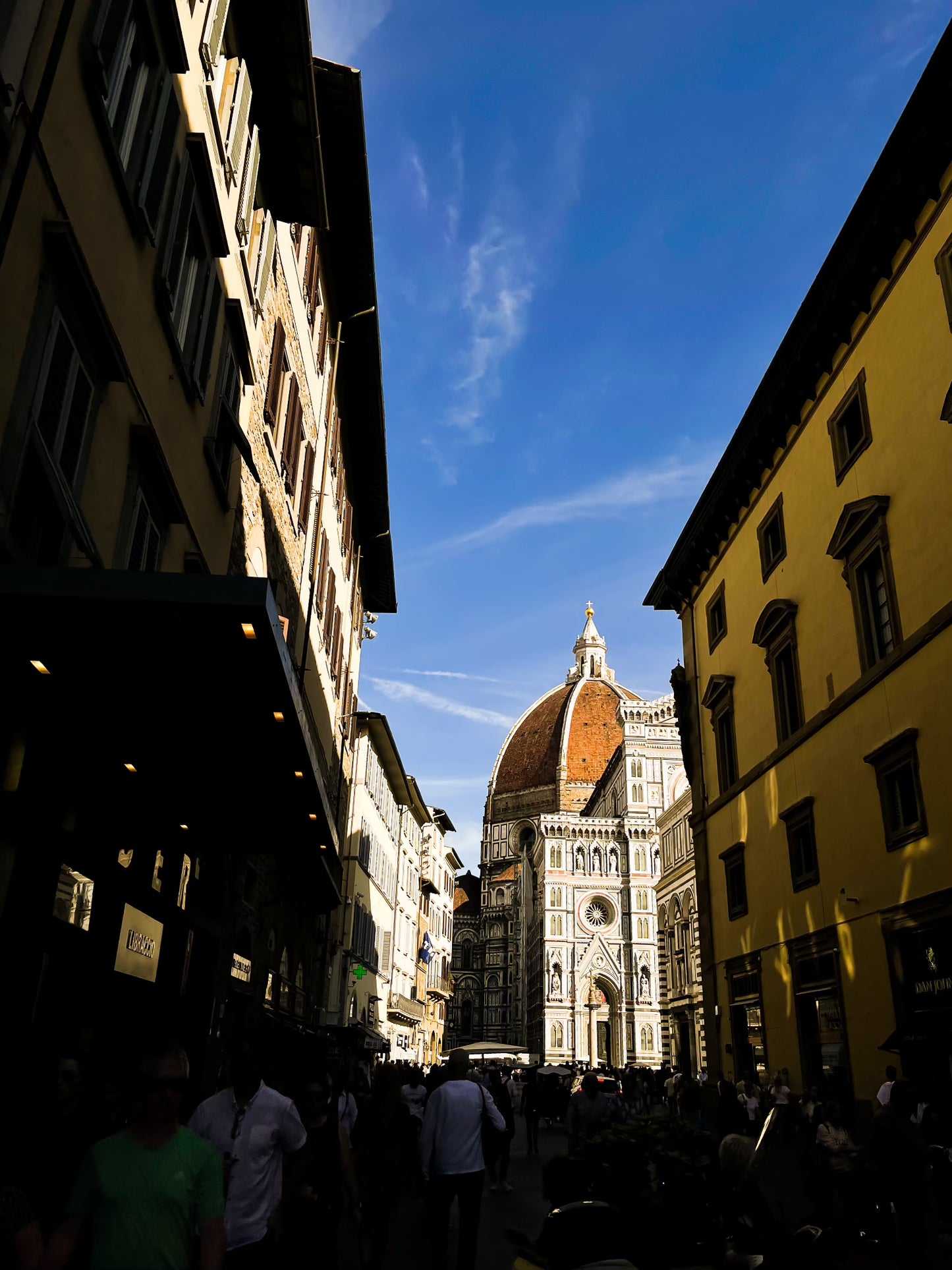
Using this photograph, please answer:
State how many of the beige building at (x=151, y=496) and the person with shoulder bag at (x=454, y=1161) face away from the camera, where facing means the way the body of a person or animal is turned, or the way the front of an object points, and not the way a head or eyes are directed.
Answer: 1

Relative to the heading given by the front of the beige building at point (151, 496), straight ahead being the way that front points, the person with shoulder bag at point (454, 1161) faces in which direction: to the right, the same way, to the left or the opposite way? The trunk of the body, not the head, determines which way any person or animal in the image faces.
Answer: to the left

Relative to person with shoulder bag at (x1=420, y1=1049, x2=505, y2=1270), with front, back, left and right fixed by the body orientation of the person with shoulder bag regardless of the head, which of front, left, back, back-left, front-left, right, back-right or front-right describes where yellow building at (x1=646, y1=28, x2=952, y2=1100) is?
front-right

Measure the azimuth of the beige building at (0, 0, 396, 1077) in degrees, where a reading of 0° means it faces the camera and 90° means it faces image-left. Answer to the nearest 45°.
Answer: approximately 270°

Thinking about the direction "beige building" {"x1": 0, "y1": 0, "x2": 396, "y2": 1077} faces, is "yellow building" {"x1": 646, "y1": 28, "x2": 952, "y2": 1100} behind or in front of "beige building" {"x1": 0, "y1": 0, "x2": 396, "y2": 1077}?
in front

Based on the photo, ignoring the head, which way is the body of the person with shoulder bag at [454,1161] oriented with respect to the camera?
away from the camera

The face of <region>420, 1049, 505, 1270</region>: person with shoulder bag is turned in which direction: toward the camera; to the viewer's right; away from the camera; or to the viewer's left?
away from the camera
